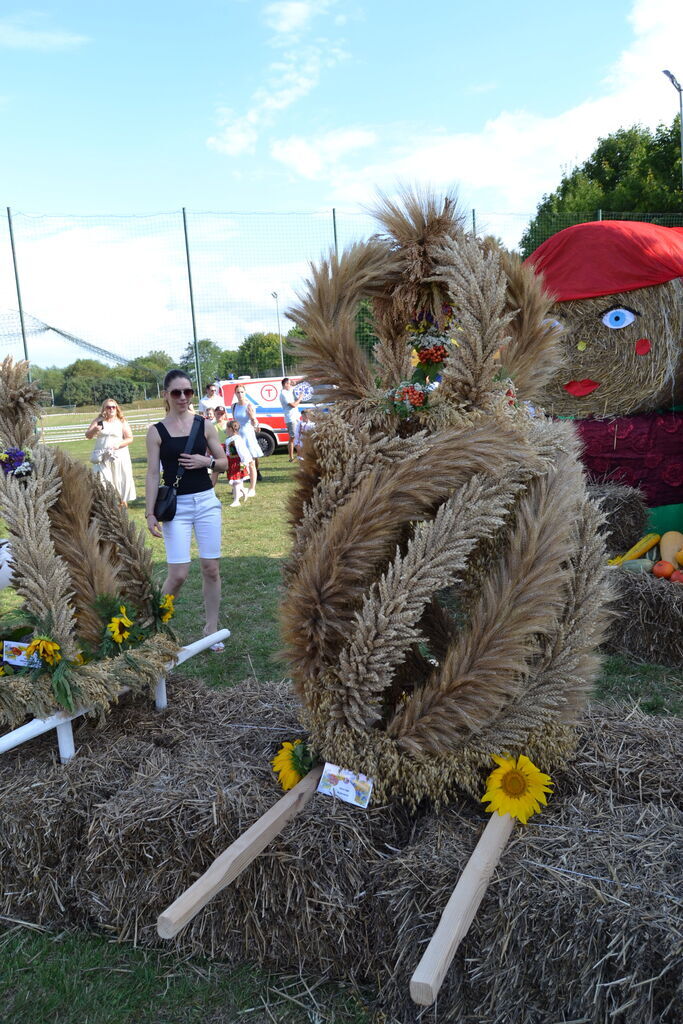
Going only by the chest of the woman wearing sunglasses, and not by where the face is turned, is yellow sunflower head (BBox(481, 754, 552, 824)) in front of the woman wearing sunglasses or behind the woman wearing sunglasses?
in front

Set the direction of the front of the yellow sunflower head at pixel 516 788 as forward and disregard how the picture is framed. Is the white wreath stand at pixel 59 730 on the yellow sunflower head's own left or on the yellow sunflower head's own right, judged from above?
on the yellow sunflower head's own right

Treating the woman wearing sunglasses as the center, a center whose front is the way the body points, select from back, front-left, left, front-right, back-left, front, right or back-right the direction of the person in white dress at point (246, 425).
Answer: back

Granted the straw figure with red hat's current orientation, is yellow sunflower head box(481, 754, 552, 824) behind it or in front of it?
in front

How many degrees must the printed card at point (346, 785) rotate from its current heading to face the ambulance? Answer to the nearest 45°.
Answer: approximately 180°

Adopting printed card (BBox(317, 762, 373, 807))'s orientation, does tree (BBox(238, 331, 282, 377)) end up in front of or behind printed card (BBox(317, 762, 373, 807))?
behind

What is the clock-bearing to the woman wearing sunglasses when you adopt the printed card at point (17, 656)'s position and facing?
The woman wearing sunglasses is roughly at 7 o'clock from the printed card.

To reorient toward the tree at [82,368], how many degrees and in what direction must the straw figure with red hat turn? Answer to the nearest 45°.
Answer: approximately 90° to its right
